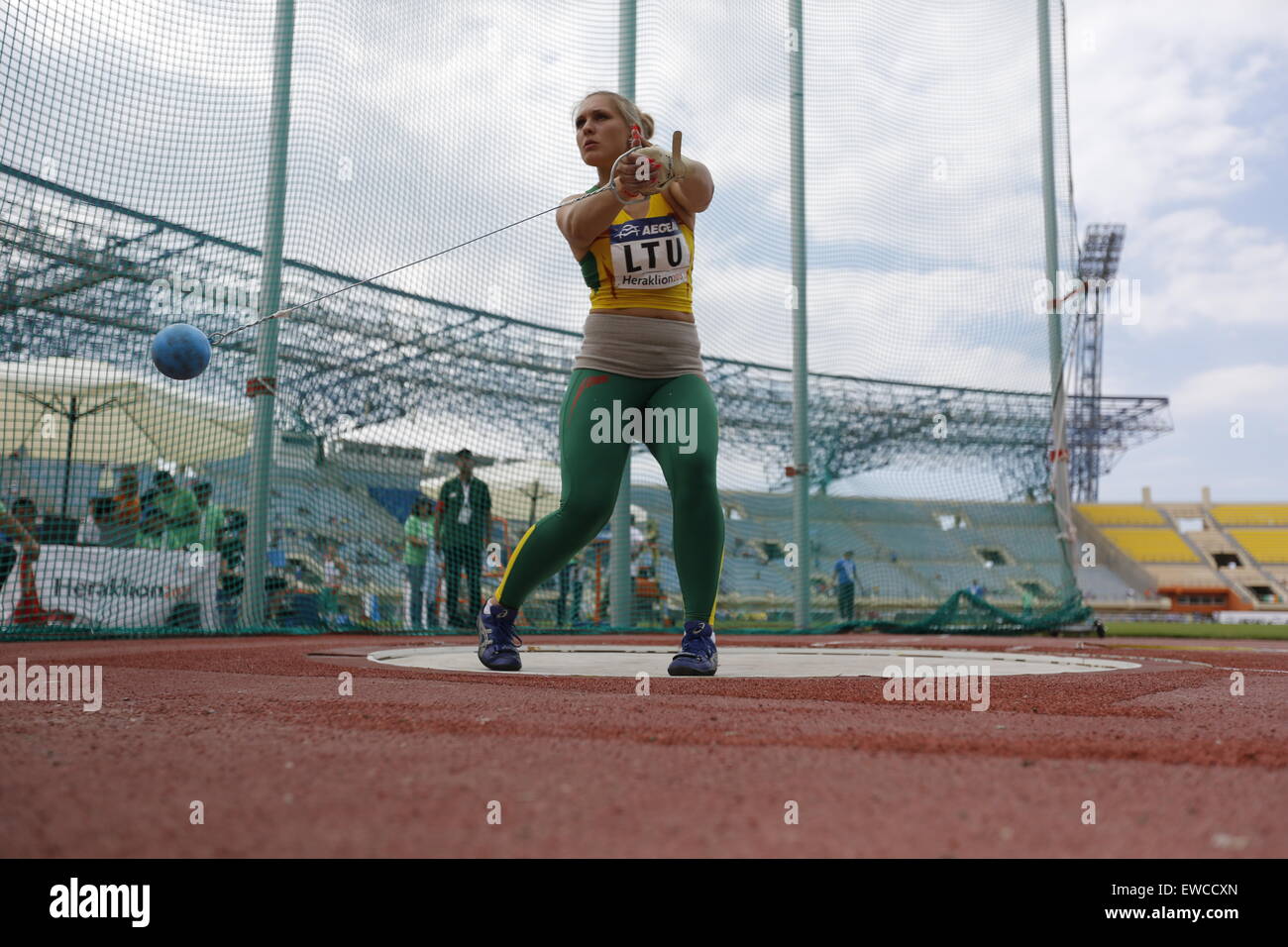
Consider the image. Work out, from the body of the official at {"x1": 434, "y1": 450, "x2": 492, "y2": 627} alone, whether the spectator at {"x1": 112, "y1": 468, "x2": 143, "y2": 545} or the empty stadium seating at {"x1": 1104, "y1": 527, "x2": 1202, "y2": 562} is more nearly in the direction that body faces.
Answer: the spectator

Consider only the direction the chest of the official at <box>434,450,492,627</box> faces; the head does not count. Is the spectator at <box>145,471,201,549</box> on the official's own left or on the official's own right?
on the official's own right

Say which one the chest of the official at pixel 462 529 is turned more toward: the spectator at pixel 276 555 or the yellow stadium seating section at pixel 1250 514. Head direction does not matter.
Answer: the spectator

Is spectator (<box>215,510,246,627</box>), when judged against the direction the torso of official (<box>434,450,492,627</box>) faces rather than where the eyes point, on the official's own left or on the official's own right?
on the official's own right

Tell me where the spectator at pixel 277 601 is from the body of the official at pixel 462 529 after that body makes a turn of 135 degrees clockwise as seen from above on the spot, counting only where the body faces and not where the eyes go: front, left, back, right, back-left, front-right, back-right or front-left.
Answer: left

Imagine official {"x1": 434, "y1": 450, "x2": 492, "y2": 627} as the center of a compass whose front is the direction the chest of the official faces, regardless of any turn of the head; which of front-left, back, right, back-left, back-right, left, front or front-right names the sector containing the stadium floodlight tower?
back-left

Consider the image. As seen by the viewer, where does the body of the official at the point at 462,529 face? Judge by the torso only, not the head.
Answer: toward the camera

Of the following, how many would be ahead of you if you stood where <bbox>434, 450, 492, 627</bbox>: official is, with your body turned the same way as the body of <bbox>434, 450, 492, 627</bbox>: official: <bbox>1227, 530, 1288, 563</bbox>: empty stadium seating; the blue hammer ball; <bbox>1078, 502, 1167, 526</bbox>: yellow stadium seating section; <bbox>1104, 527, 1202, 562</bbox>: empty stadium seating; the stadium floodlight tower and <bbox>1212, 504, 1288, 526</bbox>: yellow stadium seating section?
1

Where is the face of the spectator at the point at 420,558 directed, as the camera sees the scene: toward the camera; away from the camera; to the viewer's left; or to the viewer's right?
toward the camera

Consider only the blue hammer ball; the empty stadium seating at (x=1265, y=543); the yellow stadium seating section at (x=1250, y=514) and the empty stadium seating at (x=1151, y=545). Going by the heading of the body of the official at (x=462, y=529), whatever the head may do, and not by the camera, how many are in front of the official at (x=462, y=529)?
1

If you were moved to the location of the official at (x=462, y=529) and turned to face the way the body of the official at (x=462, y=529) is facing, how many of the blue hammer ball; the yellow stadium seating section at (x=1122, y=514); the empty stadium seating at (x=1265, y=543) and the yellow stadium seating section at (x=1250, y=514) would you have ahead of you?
1

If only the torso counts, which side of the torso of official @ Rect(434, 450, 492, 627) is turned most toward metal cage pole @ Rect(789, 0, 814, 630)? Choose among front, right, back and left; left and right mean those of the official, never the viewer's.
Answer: left
